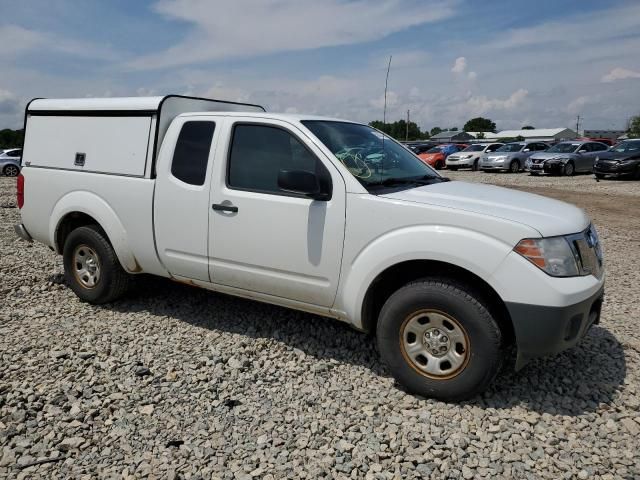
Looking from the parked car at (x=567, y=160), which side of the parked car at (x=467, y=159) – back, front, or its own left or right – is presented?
left

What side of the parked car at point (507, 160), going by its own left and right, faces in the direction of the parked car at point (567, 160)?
left

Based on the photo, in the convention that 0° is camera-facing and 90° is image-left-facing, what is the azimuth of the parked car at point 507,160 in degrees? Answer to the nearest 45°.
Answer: approximately 45°

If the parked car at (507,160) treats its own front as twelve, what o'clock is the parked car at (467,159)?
the parked car at (467,159) is roughly at 3 o'clock from the parked car at (507,160).
